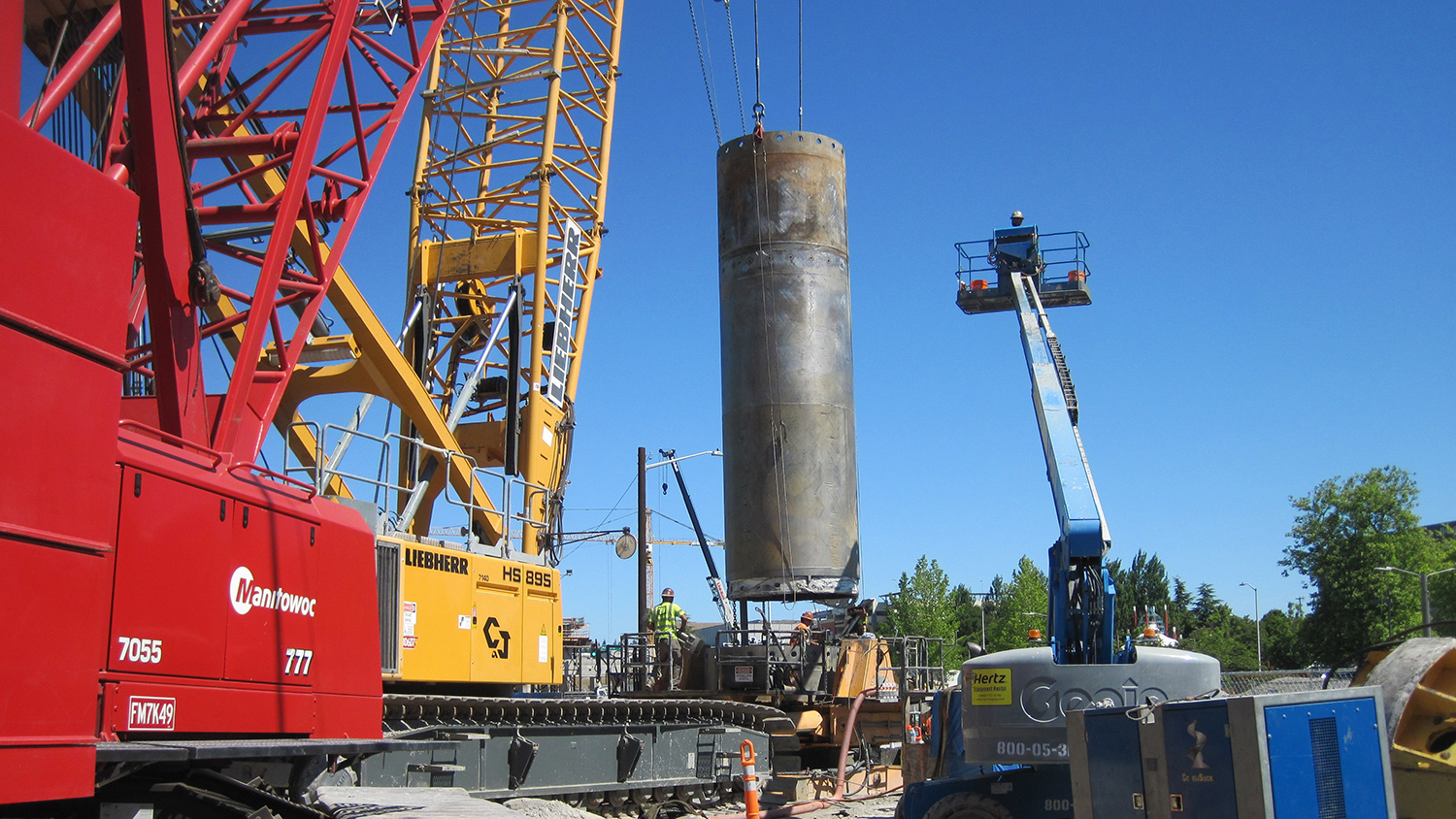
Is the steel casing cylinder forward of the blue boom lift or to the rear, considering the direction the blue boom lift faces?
forward

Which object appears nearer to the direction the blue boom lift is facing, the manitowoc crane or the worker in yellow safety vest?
the worker in yellow safety vest

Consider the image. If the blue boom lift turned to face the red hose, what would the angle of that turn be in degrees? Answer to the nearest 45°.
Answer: approximately 45° to its left

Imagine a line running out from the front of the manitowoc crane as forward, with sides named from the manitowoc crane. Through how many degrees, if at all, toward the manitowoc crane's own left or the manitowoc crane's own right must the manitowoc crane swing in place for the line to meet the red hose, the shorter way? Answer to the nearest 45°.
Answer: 0° — it already faces it

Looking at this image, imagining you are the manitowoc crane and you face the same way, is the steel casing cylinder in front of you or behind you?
in front

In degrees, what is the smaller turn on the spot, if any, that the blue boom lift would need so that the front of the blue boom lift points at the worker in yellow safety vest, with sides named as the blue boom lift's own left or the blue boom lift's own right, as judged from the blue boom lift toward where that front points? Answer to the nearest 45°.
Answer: approximately 45° to the blue boom lift's own left

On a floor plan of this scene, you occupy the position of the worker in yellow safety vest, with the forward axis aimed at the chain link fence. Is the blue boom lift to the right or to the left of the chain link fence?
right

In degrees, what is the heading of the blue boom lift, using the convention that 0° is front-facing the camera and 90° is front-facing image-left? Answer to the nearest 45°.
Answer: approximately 180°

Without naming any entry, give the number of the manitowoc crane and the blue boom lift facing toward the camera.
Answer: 0

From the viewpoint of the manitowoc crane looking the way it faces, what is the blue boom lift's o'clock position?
The blue boom lift is roughly at 1 o'clock from the manitowoc crane.

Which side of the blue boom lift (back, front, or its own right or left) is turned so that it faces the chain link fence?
front
